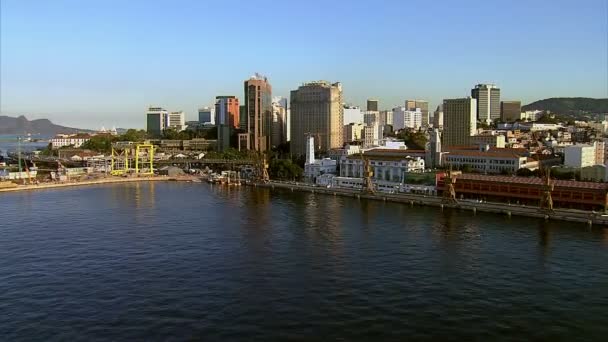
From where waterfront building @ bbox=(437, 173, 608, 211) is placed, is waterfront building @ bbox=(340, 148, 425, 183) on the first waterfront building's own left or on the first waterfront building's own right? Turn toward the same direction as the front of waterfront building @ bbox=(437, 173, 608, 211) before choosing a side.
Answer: on the first waterfront building's own right

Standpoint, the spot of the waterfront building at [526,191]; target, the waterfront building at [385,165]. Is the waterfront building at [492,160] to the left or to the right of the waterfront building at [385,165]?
right

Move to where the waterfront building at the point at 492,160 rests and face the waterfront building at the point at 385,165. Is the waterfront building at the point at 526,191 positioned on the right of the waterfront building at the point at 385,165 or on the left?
left

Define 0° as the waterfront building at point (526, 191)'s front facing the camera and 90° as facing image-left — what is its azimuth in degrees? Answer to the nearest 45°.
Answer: approximately 45°

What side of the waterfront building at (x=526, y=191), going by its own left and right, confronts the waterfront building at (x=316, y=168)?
right
